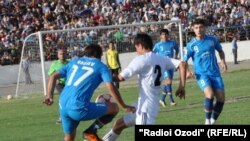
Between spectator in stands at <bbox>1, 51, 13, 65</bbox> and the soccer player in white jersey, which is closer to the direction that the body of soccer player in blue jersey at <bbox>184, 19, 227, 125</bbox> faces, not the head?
the soccer player in white jersey

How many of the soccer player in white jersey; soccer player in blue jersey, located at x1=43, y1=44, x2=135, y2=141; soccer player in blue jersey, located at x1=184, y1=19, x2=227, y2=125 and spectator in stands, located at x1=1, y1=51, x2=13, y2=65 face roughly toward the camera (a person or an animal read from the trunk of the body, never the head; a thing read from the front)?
2

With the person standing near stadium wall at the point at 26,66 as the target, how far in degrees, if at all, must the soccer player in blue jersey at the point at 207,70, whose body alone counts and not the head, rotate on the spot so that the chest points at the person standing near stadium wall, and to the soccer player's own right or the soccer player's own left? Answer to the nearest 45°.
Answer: approximately 135° to the soccer player's own right

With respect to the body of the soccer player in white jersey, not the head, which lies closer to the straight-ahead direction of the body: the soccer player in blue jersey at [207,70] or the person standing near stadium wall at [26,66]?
the person standing near stadium wall

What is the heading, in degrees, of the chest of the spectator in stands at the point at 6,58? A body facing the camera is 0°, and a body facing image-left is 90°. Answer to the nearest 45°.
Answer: approximately 0°

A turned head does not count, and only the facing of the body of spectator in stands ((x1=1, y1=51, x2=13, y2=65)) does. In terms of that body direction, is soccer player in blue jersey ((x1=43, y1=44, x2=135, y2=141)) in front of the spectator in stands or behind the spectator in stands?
in front

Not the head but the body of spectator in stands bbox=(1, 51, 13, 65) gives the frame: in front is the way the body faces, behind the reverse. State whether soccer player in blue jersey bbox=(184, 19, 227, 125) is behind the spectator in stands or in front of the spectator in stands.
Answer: in front

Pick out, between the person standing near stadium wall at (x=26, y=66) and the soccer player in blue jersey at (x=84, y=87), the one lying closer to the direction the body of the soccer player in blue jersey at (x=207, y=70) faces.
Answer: the soccer player in blue jersey

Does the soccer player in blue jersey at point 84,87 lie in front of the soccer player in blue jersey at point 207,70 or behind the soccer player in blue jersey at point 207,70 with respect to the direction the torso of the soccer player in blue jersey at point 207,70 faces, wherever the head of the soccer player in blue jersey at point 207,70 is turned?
in front

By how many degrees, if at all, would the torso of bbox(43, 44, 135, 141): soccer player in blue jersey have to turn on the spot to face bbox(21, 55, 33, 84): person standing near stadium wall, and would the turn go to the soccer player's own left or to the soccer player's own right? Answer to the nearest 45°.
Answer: approximately 45° to the soccer player's own left

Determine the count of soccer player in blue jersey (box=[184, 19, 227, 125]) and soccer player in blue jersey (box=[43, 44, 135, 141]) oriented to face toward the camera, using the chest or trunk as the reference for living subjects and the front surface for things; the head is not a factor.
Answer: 1
